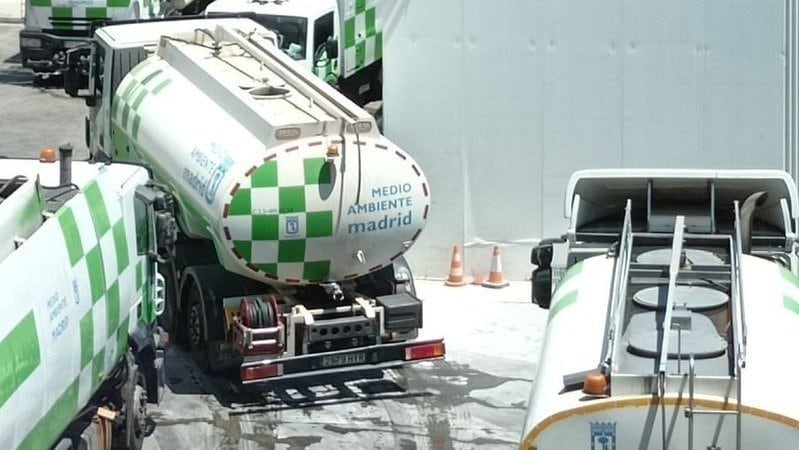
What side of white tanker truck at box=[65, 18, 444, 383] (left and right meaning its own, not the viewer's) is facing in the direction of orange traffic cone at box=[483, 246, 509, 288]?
right

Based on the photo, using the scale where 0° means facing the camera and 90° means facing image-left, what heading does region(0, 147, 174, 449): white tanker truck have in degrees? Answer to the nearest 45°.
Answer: approximately 225°

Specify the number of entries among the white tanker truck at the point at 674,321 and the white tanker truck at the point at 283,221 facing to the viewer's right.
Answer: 0

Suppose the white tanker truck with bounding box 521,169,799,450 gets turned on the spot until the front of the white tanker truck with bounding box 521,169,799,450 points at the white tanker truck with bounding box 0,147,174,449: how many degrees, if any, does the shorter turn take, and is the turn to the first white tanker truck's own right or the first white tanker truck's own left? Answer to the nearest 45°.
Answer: approximately 90° to the first white tanker truck's own left

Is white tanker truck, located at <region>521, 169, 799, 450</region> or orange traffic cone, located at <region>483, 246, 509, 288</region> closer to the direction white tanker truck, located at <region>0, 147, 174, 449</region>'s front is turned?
the orange traffic cone

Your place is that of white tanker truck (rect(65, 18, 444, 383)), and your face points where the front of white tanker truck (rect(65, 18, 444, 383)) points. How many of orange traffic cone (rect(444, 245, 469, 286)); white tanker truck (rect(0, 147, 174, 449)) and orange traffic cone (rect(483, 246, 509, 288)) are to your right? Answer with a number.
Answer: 2

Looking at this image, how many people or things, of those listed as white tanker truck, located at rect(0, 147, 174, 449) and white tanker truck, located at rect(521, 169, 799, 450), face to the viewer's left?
0

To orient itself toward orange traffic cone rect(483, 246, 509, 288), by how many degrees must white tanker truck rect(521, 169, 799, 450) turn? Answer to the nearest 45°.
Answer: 0° — it already faces it

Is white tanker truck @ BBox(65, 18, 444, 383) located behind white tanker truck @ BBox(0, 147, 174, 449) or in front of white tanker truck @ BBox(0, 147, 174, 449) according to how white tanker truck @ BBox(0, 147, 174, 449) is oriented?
in front

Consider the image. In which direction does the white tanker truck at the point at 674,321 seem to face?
away from the camera

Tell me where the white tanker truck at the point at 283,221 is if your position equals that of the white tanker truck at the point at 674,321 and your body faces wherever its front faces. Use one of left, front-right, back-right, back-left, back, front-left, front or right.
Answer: front-left

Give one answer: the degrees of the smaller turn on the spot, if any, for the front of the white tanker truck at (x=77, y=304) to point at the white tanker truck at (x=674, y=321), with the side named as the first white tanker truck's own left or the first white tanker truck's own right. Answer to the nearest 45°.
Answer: approximately 90° to the first white tanker truck's own right

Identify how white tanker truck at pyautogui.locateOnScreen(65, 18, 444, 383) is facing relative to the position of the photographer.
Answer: facing away from the viewer and to the left of the viewer

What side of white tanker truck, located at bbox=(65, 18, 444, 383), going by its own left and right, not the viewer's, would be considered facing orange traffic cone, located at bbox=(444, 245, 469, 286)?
right
